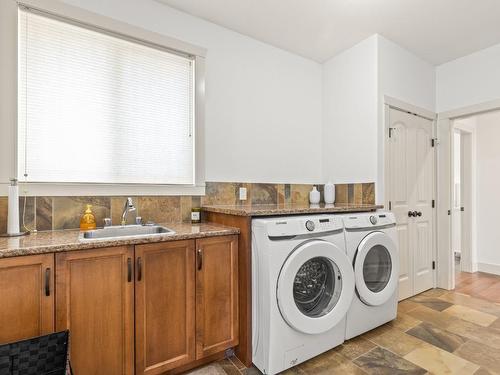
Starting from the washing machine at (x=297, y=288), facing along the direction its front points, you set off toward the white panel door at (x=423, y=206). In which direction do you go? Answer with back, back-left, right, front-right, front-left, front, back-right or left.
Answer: left

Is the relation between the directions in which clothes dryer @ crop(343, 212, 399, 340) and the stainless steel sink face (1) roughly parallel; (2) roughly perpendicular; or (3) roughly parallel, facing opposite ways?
roughly parallel

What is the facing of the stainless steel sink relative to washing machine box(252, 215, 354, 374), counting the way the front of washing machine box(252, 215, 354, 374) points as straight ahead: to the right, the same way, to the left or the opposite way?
the same way

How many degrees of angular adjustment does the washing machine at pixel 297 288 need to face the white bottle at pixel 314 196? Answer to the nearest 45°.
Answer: approximately 135° to its left

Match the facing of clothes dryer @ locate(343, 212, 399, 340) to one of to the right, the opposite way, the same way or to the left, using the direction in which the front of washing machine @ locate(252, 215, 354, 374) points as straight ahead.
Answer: the same way

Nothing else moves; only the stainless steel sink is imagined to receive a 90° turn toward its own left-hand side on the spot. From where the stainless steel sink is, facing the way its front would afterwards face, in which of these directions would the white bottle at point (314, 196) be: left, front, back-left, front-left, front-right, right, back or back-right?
front

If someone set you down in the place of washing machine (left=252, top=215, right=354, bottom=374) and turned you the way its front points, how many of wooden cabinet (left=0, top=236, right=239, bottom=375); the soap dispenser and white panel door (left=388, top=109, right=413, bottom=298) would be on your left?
1

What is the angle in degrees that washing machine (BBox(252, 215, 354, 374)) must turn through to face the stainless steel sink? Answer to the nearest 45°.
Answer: approximately 135° to its right

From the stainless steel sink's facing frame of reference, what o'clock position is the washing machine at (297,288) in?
The washing machine is roughly at 10 o'clock from the stainless steel sink.

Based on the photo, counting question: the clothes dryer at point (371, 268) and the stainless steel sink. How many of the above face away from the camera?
0

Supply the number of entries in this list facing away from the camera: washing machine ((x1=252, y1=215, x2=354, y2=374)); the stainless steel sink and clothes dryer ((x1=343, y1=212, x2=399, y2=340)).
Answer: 0

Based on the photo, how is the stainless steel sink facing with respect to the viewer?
toward the camera

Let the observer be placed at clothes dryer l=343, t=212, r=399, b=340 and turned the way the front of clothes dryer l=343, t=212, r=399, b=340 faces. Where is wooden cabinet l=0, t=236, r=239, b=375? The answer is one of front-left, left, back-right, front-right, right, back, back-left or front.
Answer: right

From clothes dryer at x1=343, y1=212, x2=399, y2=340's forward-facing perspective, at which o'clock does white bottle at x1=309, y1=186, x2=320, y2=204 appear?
The white bottle is roughly at 6 o'clock from the clothes dryer.

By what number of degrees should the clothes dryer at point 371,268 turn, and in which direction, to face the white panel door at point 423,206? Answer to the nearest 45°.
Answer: approximately 90° to its left

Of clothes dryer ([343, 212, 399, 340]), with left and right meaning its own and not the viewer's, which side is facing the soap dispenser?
right
